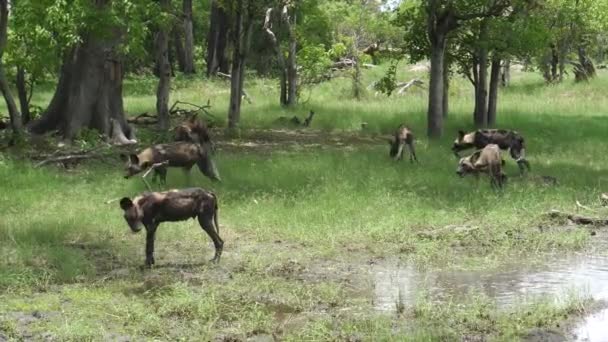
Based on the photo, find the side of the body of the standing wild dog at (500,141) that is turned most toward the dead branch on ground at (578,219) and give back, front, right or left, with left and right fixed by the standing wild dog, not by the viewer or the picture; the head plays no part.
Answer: left

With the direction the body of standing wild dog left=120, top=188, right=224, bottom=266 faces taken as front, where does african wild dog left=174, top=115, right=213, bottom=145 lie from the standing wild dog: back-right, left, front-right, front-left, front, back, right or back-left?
right

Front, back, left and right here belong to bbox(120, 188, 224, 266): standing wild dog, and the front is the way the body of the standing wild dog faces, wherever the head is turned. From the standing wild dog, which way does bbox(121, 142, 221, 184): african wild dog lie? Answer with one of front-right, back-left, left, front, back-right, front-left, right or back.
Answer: right

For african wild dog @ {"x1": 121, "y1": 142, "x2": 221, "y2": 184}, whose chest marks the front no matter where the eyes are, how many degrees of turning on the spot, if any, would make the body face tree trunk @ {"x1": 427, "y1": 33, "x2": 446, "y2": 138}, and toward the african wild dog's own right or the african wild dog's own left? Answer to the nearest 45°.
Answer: approximately 135° to the african wild dog's own right

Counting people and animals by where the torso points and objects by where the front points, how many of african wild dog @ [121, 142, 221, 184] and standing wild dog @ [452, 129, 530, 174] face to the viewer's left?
2

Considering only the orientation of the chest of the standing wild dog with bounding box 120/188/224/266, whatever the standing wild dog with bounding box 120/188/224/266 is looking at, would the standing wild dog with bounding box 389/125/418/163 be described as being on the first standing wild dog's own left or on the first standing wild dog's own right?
on the first standing wild dog's own right

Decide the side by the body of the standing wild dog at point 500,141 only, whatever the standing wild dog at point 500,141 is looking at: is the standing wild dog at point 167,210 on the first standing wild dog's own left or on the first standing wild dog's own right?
on the first standing wild dog's own left

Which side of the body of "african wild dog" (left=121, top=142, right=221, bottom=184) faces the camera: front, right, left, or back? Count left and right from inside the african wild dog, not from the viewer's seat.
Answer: left

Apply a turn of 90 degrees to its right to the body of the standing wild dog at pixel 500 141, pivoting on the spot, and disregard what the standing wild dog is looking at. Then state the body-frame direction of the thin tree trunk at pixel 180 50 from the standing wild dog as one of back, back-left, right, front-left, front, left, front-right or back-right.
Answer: front-left

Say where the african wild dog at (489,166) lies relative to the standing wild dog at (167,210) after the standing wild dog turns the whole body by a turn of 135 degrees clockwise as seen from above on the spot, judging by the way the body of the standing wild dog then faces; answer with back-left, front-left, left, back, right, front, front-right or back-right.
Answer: front

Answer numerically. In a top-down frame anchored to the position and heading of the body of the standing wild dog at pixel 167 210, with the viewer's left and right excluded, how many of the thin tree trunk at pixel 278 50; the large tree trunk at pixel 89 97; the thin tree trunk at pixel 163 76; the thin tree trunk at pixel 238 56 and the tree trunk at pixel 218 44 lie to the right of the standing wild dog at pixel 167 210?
5

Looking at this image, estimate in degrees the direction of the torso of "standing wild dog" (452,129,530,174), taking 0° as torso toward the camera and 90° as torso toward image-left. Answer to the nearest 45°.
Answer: approximately 90°

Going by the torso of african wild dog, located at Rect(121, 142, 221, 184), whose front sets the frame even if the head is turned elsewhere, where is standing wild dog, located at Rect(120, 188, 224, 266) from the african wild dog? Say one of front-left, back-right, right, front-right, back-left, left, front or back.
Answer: left
